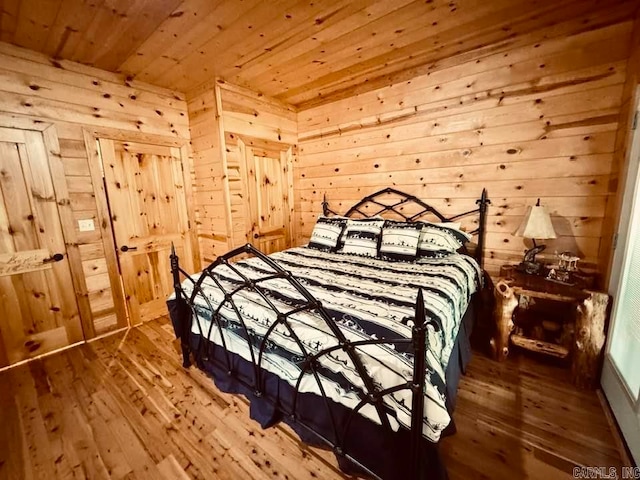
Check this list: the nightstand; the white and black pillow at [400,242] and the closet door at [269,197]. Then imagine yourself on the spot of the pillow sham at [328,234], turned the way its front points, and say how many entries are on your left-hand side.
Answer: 2

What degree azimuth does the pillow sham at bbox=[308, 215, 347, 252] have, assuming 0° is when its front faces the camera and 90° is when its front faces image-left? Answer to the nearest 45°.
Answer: approximately 45°

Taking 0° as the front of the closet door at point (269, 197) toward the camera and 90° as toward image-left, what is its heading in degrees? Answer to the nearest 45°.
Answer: approximately 315°

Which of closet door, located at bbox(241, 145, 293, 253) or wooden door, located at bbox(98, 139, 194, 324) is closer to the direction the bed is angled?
the wooden door

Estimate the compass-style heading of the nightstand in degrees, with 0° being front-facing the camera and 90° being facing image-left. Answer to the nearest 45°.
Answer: approximately 45°

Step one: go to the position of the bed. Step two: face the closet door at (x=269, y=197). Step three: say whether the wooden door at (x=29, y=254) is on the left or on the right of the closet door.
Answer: left

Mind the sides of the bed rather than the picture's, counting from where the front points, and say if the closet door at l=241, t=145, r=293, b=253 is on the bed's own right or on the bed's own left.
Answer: on the bed's own right
